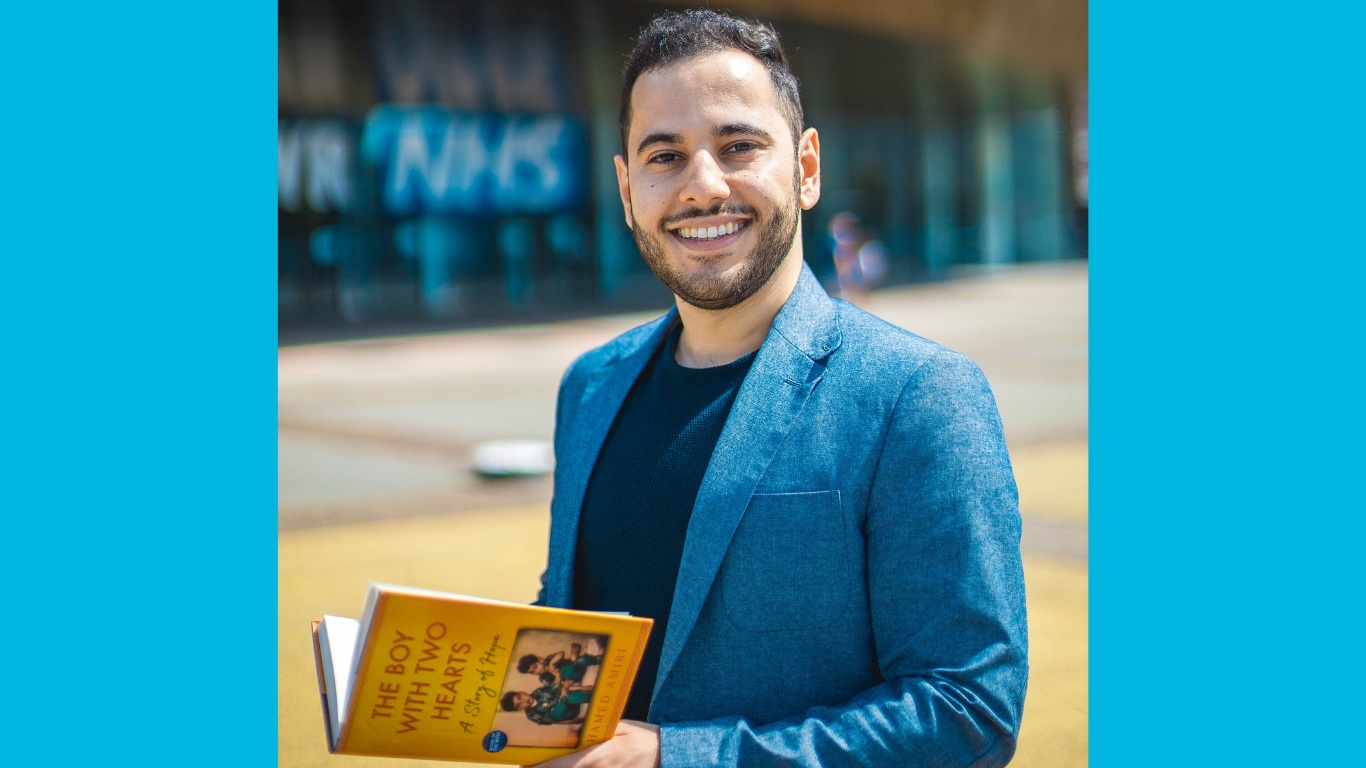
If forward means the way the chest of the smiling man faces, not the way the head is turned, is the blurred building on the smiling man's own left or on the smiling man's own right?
on the smiling man's own right

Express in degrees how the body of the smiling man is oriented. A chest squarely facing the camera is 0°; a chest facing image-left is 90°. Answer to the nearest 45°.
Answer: approximately 45°

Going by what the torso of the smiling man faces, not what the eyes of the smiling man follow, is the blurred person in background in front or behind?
behind

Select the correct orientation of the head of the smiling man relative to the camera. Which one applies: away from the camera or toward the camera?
toward the camera
